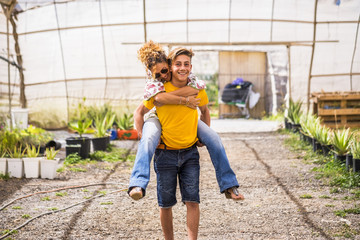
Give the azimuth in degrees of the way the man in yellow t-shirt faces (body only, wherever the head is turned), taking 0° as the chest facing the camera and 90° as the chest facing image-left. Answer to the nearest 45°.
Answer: approximately 0°

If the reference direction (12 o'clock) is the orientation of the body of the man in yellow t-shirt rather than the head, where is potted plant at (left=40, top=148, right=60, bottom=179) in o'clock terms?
The potted plant is roughly at 5 o'clock from the man in yellow t-shirt.

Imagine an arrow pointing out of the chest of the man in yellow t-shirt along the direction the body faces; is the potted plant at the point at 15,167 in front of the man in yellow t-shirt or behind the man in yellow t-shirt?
behind

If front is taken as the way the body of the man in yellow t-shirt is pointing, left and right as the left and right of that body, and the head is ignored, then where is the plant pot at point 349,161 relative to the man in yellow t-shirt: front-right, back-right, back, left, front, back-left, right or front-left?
back-left

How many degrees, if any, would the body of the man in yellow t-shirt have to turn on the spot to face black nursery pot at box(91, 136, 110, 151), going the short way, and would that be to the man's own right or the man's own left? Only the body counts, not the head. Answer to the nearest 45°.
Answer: approximately 180°

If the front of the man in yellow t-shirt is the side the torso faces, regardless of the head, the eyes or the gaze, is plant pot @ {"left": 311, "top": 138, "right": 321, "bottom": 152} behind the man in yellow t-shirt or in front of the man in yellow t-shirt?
behind

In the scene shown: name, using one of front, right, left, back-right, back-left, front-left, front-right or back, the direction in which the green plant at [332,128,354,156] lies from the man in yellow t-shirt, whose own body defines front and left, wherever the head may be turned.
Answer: back-left

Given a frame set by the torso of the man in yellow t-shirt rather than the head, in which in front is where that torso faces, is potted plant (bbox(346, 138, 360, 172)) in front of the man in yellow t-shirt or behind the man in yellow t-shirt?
behind

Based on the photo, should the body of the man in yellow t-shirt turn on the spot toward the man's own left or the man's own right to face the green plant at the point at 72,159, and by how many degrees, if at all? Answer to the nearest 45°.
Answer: approximately 135° to the man's own right

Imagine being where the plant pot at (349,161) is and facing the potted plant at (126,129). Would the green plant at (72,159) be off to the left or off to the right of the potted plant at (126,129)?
left

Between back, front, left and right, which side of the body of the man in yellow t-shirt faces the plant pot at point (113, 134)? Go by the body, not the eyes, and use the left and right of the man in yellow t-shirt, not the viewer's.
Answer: back

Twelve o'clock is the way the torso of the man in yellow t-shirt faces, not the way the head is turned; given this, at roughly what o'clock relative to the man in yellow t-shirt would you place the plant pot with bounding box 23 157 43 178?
The plant pot is roughly at 5 o'clock from the man in yellow t-shirt.

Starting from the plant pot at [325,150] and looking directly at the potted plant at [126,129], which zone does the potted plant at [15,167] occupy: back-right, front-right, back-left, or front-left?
front-left

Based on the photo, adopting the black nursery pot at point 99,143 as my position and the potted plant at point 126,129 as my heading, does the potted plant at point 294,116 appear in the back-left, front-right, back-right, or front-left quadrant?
front-right
